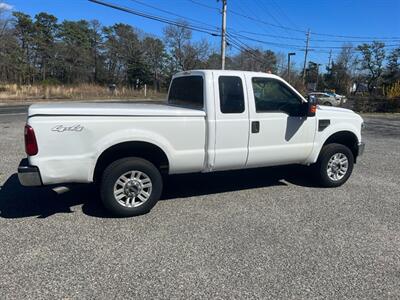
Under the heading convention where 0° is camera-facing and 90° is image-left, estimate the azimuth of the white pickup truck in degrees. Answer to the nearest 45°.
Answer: approximately 225°

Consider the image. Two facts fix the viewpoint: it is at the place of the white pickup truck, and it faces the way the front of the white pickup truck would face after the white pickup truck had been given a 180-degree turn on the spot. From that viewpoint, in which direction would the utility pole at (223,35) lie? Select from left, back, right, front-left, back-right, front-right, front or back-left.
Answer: back-right
